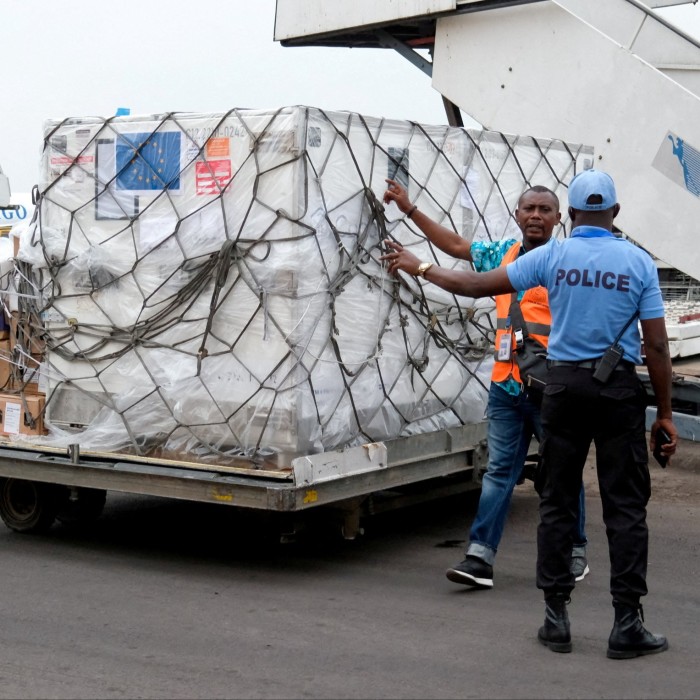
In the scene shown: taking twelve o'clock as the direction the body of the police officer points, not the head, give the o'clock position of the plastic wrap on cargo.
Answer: The plastic wrap on cargo is roughly at 10 o'clock from the police officer.

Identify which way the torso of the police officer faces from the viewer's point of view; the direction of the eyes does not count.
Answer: away from the camera

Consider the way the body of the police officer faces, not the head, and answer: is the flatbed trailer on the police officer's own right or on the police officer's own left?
on the police officer's own left

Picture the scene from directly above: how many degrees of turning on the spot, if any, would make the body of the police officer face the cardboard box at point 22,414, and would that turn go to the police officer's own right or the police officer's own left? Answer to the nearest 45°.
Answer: approximately 45° to the police officer's own left
